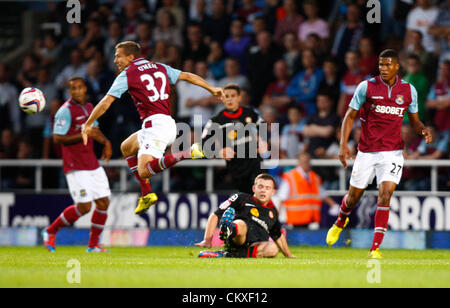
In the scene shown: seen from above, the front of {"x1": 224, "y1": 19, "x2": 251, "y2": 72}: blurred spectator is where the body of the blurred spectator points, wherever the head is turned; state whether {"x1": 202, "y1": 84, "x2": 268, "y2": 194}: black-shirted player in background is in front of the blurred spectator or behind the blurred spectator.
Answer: in front

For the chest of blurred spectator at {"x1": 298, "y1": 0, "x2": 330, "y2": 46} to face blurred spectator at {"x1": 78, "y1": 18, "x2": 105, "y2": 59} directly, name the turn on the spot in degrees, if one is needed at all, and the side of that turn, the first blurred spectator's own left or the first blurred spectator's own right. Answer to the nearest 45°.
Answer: approximately 90° to the first blurred spectator's own right

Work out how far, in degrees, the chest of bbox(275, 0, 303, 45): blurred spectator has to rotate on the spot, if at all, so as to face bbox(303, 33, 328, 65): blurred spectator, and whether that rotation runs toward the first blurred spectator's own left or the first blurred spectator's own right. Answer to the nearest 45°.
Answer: approximately 45° to the first blurred spectator's own left

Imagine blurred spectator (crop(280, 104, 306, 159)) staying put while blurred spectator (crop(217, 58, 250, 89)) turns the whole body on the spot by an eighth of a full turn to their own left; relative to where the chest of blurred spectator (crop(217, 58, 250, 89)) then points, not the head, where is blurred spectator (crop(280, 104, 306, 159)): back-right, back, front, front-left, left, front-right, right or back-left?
front

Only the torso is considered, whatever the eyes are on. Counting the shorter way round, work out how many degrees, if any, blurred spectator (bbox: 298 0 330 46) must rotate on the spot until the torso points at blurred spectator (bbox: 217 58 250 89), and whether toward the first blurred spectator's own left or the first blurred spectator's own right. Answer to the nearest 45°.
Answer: approximately 90° to the first blurred spectator's own right

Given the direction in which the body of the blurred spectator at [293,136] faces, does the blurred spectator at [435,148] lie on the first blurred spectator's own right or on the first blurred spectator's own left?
on the first blurred spectator's own left
